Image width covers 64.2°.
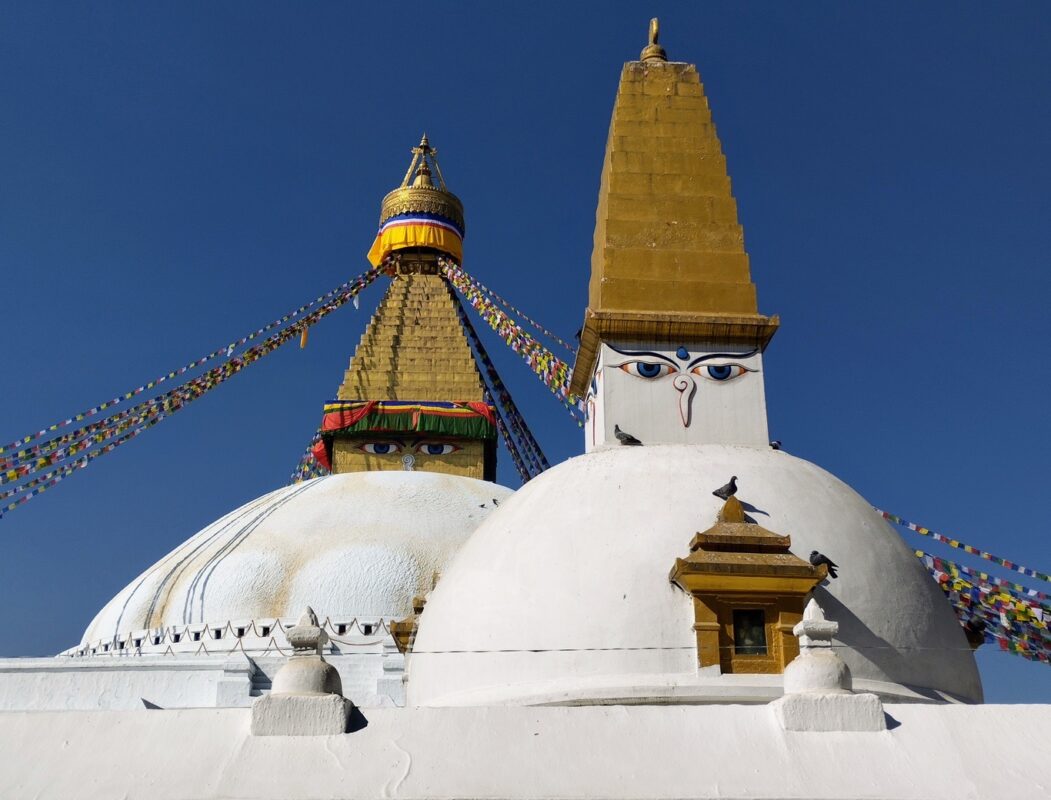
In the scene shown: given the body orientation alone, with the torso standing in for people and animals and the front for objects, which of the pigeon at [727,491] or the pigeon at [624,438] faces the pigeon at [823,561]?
the pigeon at [727,491]

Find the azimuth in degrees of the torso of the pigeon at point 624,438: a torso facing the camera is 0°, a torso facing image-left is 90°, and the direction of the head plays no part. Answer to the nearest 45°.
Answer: approximately 90°

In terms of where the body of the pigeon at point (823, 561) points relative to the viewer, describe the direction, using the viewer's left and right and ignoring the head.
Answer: facing to the left of the viewer

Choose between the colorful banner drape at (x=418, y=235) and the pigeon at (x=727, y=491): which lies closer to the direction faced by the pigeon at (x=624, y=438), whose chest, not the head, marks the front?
the colorful banner drape

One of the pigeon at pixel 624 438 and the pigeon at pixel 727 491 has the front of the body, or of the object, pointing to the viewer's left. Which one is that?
the pigeon at pixel 624 438

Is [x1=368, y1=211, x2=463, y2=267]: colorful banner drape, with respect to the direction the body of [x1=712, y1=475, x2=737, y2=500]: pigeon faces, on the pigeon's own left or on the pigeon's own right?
on the pigeon's own left

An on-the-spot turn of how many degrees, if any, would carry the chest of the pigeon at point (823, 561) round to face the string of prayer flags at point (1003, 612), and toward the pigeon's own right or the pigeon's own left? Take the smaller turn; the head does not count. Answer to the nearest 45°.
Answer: approximately 135° to the pigeon's own right

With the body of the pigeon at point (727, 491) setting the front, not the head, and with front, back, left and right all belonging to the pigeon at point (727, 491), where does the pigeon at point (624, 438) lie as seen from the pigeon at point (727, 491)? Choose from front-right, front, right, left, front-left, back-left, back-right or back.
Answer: back-left

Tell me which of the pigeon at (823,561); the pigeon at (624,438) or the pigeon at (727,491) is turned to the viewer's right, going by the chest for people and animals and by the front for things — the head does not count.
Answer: the pigeon at (727,491)

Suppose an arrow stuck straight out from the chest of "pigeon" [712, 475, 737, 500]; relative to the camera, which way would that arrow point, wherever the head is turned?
to the viewer's right
